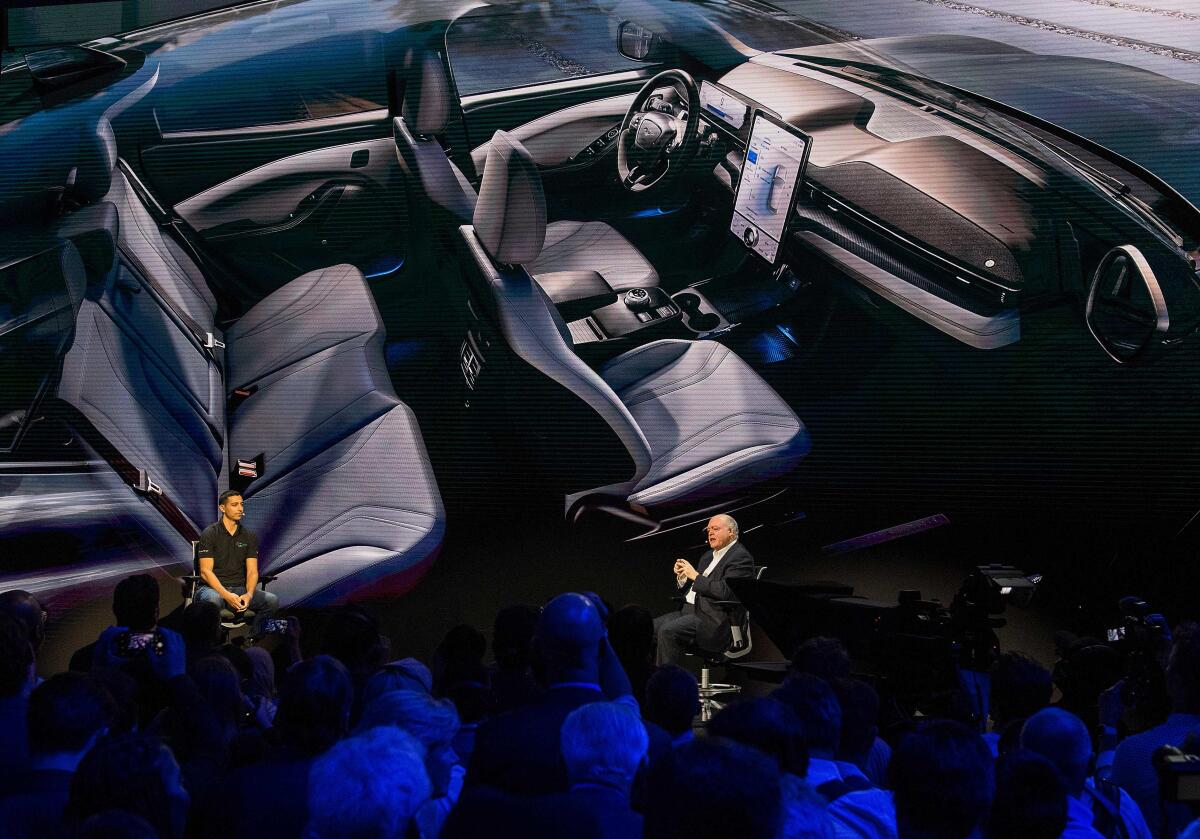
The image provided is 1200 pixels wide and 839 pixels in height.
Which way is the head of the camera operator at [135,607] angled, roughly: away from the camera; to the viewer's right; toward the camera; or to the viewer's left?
away from the camera

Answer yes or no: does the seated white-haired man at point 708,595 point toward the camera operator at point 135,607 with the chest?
yes

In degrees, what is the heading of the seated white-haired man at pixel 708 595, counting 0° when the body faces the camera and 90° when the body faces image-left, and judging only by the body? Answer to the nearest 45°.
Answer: approximately 45°

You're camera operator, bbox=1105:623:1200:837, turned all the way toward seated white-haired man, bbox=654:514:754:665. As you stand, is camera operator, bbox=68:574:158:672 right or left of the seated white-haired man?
left

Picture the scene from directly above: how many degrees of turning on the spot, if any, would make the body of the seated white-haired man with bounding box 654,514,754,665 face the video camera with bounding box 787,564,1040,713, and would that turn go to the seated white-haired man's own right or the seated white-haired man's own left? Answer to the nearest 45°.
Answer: approximately 90° to the seated white-haired man's own left

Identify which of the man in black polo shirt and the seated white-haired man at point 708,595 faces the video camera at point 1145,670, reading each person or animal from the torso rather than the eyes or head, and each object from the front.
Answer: the man in black polo shirt

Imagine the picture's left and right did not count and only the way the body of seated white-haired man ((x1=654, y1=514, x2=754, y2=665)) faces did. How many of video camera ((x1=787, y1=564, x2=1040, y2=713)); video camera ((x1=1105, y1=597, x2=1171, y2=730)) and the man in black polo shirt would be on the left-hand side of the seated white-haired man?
2

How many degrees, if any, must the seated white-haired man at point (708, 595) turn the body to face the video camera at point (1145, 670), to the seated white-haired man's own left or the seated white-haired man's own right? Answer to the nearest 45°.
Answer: approximately 90° to the seated white-haired man's own left

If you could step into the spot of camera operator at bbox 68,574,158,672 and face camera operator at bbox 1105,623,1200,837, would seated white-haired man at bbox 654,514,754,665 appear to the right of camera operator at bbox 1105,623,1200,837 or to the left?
left

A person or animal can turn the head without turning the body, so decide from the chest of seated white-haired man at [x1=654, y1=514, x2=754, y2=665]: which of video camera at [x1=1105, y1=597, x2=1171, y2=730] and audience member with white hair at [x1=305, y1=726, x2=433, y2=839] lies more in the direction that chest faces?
the audience member with white hair

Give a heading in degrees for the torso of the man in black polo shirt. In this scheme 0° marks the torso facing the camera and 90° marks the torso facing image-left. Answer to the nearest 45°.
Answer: approximately 315°
